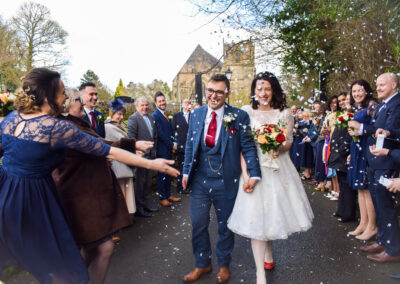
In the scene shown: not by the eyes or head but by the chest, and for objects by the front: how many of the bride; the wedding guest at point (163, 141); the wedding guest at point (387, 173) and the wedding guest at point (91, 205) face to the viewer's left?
1

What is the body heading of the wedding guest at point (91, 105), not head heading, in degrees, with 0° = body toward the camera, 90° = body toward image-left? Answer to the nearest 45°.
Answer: approximately 315°

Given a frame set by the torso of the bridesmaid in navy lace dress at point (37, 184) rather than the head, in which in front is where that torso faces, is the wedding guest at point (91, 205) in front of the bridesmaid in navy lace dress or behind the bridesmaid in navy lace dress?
in front

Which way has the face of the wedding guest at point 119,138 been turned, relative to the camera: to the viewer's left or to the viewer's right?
to the viewer's right

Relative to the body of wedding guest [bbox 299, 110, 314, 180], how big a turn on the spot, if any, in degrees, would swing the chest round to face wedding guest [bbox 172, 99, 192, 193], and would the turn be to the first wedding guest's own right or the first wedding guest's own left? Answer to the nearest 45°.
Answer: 0° — they already face them

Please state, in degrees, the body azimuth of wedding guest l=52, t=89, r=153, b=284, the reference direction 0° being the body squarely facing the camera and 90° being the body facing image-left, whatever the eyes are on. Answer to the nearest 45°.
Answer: approximately 270°

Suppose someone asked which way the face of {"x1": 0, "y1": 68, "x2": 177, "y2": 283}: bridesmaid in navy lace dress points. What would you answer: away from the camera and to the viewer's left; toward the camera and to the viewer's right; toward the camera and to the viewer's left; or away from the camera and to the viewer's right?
away from the camera and to the viewer's right

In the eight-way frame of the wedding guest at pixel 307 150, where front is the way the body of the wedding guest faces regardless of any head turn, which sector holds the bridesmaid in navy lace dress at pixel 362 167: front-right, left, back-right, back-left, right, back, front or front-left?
front-left

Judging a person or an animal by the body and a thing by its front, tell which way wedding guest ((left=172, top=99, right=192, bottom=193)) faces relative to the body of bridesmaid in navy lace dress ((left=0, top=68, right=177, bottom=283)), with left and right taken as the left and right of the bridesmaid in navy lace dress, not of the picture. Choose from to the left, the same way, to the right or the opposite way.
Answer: to the right

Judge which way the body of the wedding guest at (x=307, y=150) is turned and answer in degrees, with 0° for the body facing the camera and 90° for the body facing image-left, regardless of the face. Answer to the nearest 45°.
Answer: approximately 45°

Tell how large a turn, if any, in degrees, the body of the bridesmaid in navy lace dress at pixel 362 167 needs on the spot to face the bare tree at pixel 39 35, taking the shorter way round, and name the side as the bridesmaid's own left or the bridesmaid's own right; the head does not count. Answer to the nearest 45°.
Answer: approximately 90° to the bridesmaid's own right

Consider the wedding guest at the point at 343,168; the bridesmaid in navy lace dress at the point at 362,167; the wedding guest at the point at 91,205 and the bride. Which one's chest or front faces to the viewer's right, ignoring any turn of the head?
the wedding guest at the point at 91,205

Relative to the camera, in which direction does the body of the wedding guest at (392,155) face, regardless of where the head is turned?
to the viewer's left

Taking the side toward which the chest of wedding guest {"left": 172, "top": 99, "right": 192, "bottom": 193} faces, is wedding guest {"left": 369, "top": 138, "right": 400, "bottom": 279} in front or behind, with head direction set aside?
in front

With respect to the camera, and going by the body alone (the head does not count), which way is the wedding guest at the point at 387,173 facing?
to the viewer's left
